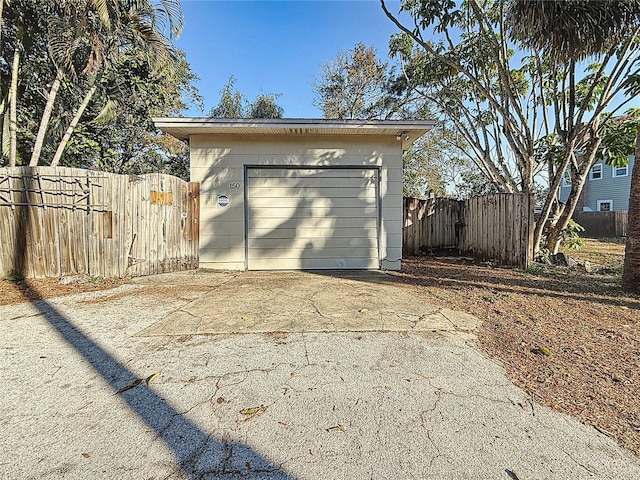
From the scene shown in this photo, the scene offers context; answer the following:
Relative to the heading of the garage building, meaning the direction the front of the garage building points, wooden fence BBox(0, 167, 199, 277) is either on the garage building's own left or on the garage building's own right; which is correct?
on the garage building's own right

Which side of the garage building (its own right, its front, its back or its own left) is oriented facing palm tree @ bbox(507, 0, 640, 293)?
left

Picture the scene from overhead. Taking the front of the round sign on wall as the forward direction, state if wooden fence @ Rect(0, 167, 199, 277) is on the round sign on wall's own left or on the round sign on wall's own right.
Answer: on the round sign on wall's own right

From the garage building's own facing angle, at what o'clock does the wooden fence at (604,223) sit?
The wooden fence is roughly at 8 o'clock from the garage building.

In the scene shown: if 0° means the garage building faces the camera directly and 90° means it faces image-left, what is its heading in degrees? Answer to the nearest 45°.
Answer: approximately 0°

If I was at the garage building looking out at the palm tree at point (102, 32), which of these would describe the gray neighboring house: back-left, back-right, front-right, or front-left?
back-right

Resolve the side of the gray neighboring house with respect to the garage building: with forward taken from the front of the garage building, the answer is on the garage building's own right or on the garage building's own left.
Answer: on the garage building's own left

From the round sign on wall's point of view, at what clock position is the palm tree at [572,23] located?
The palm tree is roughly at 10 o'clock from the round sign on wall.

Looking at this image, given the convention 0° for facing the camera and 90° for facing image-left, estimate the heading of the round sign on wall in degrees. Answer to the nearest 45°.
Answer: approximately 0°
